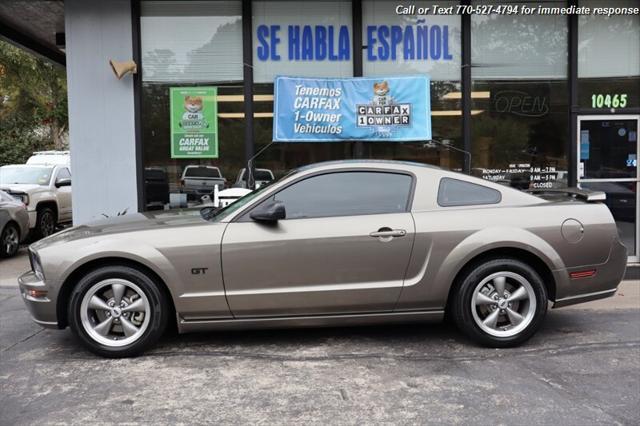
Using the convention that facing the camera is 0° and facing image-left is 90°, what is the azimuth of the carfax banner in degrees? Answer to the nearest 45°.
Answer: approximately 0°

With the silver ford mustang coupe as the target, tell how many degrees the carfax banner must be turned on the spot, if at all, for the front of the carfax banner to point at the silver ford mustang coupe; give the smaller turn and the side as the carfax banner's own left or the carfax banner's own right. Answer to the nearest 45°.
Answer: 0° — it already faces it

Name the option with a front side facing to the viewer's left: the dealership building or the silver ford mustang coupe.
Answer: the silver ford mustang coupe

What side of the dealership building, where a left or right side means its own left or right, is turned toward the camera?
front

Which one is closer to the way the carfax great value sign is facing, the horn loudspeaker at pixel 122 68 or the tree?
the horn loudspeaker

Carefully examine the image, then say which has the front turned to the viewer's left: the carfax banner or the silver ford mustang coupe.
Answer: the silver ford mustang coupe

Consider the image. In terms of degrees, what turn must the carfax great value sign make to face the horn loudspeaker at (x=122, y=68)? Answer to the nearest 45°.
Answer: approximately 90° to its right

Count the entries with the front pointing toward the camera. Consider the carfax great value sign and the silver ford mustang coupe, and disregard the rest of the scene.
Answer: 1

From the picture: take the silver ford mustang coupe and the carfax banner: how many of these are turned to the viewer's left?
1

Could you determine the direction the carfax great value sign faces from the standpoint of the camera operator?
facing the viewer

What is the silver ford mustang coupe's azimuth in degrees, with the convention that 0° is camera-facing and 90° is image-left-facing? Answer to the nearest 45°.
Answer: approximately 90°

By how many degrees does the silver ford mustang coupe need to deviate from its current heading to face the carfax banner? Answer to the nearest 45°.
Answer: approximately 90° to its right
